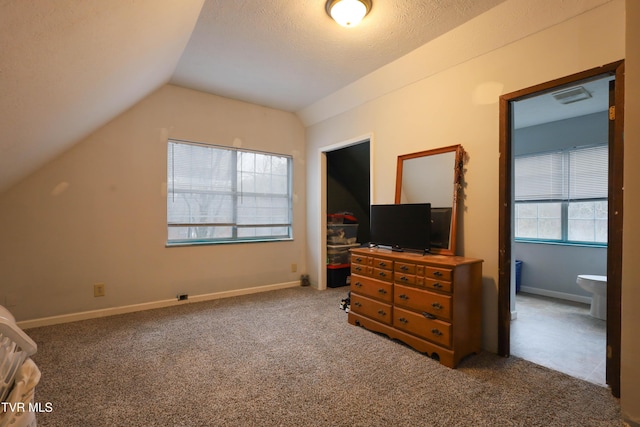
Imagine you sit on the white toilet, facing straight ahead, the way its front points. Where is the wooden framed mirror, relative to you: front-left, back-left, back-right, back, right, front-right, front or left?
front-left

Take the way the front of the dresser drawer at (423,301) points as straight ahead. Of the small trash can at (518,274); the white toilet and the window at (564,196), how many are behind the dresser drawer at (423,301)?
3

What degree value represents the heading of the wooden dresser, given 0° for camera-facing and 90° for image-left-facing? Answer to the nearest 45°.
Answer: approximately 45°

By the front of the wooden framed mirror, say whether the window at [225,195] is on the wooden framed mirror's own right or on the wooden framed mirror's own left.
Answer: on the wooden framed mirror's own right

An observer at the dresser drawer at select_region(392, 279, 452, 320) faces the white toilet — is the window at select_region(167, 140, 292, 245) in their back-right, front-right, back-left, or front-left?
back-left

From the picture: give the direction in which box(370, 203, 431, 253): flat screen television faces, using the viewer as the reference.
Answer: facing the viewer and to the left of the viewer

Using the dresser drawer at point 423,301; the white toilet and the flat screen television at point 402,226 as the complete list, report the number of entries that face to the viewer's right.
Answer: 0

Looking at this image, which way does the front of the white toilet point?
to the viewer's left

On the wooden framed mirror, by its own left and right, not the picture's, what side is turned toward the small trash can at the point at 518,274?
back

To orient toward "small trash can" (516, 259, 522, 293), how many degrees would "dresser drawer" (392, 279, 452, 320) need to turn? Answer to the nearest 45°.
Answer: approximately 180°

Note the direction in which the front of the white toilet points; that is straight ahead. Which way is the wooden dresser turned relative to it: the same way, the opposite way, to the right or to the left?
to the left

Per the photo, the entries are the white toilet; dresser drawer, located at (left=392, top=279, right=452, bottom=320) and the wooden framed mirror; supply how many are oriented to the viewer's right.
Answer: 0

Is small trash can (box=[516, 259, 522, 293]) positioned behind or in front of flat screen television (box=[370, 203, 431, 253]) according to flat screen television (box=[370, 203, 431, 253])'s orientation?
behind
